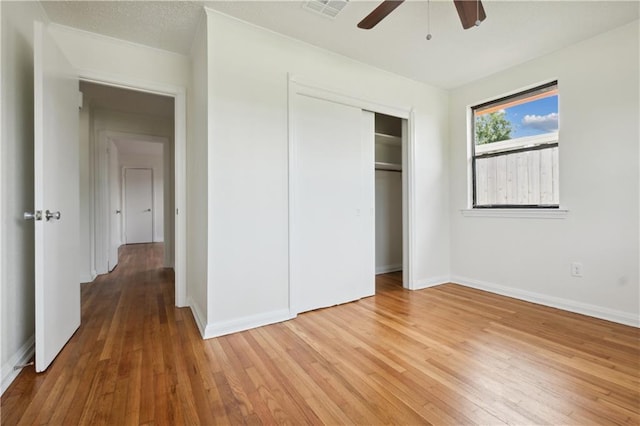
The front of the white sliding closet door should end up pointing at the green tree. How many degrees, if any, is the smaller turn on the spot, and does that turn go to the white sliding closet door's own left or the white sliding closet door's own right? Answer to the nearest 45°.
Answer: approximately 45° to the white sliding closet door's own left

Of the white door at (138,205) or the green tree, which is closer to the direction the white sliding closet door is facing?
the green tree

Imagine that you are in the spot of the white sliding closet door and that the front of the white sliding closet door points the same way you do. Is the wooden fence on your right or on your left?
on your left

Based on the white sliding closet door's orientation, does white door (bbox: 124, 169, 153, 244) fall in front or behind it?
behind

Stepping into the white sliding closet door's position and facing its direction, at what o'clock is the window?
The window is roughly at 10 o'clock from the white sliding closet door.

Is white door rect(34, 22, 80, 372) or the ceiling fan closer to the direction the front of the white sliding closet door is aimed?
the ceiling fan

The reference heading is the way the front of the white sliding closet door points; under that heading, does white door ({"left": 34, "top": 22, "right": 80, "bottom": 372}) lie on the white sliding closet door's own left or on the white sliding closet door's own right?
on the white sliding closet door's own right

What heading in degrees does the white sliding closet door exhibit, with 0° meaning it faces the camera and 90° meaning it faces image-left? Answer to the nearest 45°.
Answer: approximately 315°

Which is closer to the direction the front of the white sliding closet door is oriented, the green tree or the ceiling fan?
the ceiling fan
